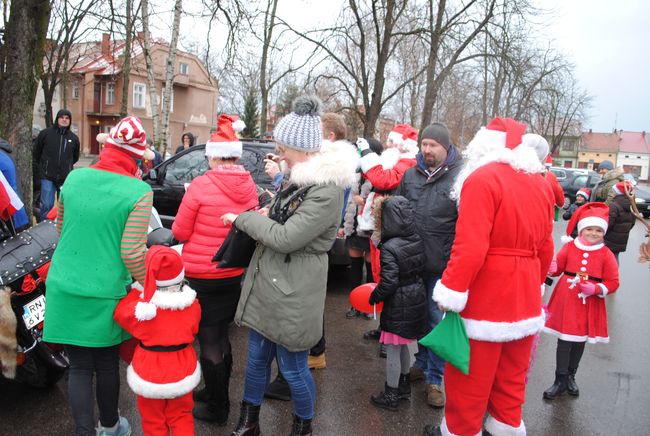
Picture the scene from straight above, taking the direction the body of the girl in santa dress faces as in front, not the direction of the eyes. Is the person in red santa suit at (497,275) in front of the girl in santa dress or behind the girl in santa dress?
in front

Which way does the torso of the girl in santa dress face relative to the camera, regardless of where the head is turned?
toward the camera

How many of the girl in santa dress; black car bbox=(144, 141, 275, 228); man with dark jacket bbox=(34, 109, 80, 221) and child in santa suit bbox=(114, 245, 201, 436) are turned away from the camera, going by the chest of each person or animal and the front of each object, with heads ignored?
1

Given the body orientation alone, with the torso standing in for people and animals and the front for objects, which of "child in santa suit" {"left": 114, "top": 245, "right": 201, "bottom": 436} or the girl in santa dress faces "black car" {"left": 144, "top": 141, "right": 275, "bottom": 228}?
the child in santa suit

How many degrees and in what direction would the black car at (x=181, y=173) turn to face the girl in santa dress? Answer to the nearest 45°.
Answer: approximately 135° to its left

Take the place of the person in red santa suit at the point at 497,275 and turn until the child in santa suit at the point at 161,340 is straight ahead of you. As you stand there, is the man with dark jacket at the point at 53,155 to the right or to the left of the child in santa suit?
right

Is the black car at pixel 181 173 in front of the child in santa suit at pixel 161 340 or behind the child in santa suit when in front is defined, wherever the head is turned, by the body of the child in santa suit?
in front

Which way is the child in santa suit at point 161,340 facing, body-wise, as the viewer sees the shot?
away from the camera

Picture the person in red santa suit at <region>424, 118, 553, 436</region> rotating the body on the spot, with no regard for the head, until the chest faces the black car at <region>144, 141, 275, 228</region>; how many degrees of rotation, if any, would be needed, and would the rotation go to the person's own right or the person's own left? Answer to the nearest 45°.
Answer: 0° — they already face it

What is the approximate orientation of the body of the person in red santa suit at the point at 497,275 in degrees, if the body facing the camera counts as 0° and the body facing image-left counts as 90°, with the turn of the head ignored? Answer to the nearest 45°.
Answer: approximately 135°

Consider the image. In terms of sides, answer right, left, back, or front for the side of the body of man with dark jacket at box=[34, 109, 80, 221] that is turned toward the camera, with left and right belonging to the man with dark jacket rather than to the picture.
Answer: front

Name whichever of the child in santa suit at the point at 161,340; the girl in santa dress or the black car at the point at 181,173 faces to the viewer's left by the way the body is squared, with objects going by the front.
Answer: the black car

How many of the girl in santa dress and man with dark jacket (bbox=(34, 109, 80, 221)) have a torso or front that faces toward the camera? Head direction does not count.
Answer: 2
